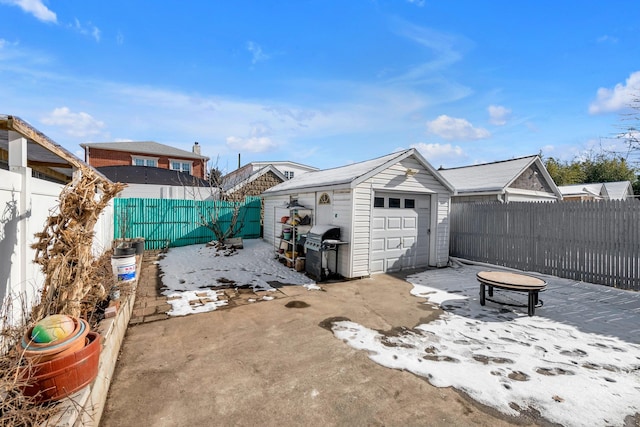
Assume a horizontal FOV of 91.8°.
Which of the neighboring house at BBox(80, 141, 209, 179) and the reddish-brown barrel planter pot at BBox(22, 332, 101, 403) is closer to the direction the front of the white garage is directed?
the reddish-brown barrel planter pot

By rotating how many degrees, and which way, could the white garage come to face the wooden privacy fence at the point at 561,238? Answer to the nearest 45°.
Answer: approximately 45° to its left

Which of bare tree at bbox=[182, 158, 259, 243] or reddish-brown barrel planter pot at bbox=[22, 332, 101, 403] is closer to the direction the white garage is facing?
the reddish-brown barrel planter pot

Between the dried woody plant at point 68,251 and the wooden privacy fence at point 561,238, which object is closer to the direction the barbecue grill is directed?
the dried woody plant

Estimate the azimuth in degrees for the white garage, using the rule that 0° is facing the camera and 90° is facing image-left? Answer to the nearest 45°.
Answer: approximately 315°

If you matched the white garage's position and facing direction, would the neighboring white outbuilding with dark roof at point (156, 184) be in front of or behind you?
behind

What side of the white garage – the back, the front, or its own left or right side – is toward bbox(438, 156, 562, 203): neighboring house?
left

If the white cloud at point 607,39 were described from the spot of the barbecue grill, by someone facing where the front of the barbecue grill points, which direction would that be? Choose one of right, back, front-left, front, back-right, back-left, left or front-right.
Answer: back-left

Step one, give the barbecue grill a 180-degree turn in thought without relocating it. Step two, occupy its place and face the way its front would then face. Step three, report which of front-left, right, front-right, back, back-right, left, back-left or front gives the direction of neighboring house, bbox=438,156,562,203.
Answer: front

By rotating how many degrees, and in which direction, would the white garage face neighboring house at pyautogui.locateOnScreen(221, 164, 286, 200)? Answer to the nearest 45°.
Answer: approximately 180°

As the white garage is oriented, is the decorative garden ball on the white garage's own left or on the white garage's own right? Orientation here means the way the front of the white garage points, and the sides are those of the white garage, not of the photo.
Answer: on the white garage's own right

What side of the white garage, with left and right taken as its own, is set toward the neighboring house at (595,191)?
left

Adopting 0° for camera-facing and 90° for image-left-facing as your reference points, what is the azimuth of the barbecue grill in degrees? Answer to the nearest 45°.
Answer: approximately 45°
